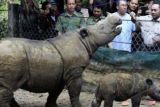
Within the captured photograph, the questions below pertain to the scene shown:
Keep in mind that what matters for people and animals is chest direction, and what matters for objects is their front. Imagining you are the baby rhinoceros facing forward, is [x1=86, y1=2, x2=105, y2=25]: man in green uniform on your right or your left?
on your left

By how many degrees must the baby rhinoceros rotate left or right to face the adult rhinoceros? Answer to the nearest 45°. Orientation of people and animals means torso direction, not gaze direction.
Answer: approximately 180°

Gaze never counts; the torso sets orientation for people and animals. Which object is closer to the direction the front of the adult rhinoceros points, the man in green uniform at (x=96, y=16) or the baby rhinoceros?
the baby rhinoceros

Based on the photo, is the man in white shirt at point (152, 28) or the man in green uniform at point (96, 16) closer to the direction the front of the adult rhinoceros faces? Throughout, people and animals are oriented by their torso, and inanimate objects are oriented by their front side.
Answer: the man in white shirt

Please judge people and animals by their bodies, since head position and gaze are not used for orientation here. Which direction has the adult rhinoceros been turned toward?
to the viewer's right

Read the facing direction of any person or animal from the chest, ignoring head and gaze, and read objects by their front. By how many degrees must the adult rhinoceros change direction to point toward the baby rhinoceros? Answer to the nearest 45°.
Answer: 0° — it already faces it

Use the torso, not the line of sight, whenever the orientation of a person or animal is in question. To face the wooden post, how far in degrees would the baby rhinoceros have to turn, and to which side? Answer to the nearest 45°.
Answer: approximately 135° to its left

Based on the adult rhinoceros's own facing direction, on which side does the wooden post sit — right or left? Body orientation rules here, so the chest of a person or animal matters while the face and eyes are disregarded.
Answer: on its left

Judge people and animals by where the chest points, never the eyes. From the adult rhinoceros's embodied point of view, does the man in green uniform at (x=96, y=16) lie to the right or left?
on its left

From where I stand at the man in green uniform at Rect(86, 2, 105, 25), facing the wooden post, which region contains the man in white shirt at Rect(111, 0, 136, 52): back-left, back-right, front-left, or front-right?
back-left

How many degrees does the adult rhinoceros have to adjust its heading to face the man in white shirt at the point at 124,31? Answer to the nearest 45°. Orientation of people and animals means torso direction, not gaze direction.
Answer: approximately 45° to its left
